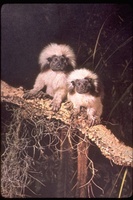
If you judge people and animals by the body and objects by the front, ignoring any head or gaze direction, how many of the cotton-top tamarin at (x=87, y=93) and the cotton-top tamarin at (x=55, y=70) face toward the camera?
2

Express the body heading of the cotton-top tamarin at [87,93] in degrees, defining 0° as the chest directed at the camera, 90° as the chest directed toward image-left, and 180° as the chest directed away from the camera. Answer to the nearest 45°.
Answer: approximately 0°

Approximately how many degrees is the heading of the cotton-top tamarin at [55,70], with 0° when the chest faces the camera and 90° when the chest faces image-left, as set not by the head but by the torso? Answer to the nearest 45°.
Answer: approximately 0°
